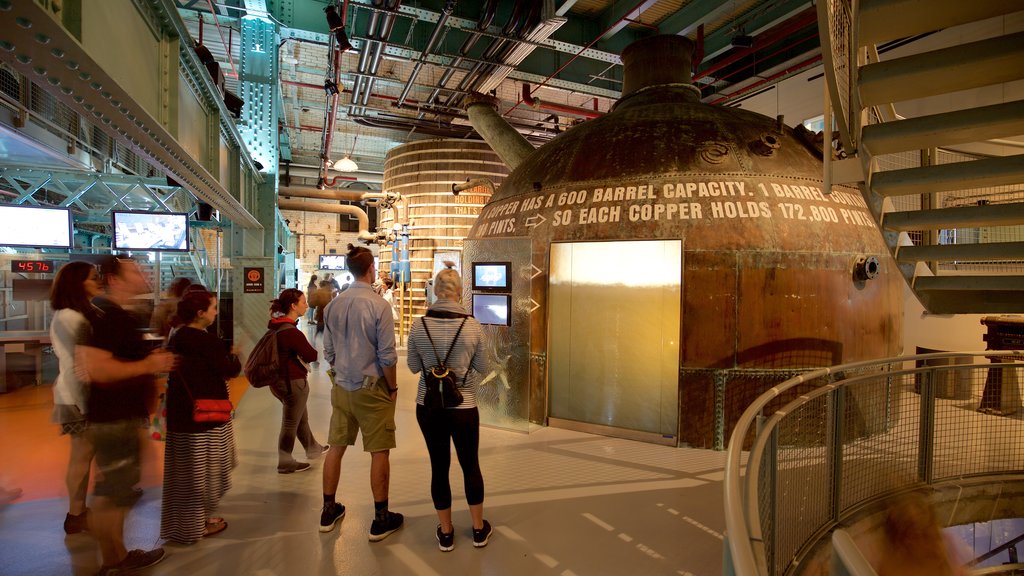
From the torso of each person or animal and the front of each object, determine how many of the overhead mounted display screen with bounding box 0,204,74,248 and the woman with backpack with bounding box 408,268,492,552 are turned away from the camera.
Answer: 1

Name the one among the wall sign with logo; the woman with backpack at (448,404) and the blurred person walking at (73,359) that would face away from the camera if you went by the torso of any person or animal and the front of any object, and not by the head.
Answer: the woman with backpack

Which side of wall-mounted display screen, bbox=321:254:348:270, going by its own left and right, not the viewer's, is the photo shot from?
front

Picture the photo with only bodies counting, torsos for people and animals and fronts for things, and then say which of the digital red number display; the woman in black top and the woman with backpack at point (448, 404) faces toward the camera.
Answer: the digital red number display

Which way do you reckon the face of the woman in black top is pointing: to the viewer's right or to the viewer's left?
to the viewer's right

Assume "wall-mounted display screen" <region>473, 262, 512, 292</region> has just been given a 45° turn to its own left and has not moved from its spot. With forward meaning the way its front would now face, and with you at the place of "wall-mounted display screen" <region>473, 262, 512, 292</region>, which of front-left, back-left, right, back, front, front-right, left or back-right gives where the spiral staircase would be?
front

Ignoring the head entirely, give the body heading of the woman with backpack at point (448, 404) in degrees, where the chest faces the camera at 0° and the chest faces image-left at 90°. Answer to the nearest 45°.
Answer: approximately 180°

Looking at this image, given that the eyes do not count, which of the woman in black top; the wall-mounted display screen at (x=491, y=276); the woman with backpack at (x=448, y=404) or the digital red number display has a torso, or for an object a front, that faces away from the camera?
the woman with backpack

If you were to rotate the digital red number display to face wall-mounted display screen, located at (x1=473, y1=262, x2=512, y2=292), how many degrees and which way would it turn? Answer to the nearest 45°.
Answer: approximately 45° to its left

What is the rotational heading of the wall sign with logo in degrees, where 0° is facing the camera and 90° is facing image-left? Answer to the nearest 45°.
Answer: approximately 0°

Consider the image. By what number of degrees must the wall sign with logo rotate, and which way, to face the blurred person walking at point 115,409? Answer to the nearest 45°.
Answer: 0° — it already faces them

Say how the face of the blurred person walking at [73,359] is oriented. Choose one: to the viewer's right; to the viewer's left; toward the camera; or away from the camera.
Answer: to the viewer's right

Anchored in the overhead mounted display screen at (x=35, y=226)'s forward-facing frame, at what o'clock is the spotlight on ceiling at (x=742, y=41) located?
The spotlight on ceiling is roughly at 10 o'clock from the overhead mounted display screen.

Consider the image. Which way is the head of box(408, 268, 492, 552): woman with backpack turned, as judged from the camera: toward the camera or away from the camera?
away from the camera
